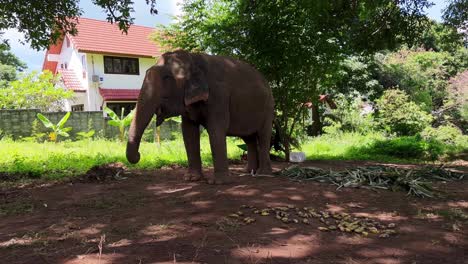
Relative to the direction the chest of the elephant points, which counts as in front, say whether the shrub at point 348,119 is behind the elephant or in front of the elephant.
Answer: behind

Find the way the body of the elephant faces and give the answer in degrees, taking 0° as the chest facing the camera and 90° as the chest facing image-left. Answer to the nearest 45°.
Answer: approximately 45°

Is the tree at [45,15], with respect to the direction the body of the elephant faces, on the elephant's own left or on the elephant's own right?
on the elephant's own right

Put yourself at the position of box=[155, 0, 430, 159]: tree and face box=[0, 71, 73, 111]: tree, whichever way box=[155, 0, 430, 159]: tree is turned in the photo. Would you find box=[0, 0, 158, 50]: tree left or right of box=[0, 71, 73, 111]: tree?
left

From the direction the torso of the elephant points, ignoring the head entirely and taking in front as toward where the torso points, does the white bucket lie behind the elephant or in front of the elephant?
behind

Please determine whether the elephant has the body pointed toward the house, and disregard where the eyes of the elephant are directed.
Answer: no

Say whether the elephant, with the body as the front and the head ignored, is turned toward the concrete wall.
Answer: no

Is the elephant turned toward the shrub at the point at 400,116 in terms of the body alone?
no

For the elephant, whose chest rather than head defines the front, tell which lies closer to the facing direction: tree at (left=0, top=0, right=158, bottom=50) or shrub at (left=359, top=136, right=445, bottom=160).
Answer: the tree

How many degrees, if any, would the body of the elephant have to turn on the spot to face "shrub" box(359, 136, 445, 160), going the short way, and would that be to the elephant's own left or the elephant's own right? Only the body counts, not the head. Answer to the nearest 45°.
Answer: approximately 180°

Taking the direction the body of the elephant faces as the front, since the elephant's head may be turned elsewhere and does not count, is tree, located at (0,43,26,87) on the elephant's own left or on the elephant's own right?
on the elephant's own right
